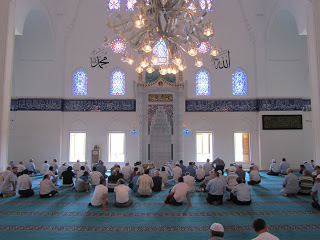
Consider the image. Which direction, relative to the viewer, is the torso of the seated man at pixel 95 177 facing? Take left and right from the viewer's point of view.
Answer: facing away from the viewer

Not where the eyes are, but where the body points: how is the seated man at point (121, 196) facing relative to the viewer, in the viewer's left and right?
facing away from the viewer

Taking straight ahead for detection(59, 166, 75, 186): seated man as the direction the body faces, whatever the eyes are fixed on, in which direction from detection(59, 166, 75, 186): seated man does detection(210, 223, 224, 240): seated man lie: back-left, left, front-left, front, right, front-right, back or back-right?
back

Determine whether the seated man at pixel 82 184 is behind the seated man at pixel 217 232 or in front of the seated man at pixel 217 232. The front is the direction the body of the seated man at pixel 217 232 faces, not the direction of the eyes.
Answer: in front

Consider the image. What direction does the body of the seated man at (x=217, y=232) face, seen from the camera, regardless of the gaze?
away from the camera

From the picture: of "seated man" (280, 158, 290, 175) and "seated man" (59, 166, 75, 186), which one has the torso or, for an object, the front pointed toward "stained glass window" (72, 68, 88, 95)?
"seated man" (59, 166, 75, 186)

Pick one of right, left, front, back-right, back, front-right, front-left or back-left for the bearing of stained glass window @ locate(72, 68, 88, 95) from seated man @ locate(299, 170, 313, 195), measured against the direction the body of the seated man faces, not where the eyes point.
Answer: left

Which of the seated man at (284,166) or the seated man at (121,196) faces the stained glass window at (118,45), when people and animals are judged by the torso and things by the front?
the seated man at (121,196)

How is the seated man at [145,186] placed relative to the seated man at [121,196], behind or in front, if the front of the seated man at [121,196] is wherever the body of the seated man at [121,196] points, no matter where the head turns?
in front

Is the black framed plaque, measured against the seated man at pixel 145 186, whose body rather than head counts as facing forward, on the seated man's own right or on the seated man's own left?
on the seated man's own right

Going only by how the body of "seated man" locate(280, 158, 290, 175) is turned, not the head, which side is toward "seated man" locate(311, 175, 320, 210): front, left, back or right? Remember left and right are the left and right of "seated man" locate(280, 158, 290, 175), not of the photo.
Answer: back

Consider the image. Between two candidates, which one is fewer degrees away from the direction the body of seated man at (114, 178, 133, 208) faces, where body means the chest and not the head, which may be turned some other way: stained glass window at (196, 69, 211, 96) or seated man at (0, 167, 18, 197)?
the stained glass window

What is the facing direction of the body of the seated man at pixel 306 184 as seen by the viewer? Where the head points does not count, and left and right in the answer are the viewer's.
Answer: facing away from the viewer

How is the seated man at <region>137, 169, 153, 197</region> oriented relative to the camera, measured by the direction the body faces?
away from the camera
